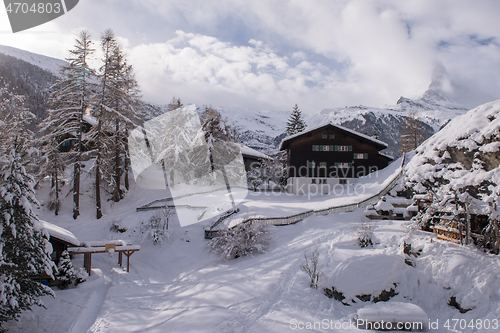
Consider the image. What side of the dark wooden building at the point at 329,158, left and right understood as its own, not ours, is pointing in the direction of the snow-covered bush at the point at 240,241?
front

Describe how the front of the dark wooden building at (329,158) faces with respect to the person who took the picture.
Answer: facing the viewer

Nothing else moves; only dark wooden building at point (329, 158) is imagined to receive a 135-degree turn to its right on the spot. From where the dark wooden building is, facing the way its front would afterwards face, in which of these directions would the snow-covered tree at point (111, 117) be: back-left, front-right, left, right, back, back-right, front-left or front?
left

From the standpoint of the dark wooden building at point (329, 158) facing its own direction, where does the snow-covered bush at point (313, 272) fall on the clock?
The snow-covered bush is roughly at 12 o'clock from the dark wooden building.

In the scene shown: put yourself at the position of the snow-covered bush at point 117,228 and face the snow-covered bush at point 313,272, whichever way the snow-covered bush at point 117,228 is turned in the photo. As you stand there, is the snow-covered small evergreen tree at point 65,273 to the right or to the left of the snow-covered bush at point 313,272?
right

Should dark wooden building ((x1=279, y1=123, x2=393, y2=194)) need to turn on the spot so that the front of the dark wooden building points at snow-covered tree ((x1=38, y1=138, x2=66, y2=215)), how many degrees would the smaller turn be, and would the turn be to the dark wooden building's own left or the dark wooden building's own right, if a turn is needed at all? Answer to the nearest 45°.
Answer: approximately 45° to the dark wooden building's own right

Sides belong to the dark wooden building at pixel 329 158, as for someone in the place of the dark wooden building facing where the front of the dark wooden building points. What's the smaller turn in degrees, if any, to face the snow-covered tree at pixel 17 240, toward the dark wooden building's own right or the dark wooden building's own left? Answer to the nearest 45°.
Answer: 0° — it already faces it

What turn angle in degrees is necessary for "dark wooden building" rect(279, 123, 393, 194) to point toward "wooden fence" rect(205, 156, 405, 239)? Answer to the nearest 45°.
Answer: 0° — it already faces it

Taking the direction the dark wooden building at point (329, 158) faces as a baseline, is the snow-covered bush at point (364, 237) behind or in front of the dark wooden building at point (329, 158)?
in front

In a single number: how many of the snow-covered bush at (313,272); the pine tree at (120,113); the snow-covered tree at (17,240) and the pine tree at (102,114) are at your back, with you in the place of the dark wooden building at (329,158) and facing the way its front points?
0

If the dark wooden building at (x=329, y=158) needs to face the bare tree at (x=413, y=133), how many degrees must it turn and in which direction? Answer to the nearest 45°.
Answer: approximately 135° to its left

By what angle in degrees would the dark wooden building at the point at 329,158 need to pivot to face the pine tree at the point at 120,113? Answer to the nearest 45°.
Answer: approximately 45° to its right

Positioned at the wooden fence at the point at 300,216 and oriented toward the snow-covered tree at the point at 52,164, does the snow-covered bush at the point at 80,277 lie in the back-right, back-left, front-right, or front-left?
front-left

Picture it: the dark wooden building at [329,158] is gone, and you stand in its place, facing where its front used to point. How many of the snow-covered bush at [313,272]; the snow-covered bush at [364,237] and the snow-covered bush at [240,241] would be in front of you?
3
